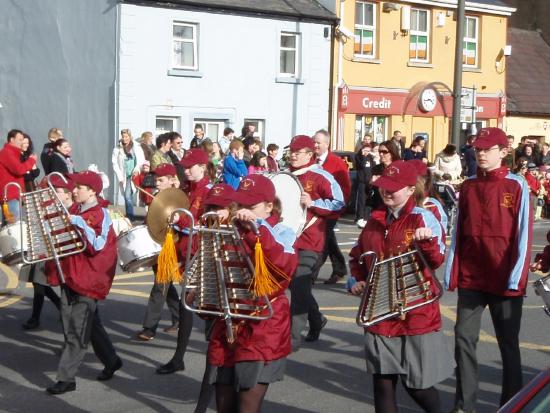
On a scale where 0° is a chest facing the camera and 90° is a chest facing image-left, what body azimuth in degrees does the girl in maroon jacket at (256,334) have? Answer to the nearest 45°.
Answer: approximately 45°

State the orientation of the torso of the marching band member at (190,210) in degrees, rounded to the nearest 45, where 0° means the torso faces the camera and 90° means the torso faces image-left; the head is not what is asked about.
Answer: approximately 45°

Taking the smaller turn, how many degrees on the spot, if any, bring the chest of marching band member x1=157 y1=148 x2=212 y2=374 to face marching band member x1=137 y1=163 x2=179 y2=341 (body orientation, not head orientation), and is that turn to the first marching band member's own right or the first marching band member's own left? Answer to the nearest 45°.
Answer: approximately 135° to the first marching band member's own right

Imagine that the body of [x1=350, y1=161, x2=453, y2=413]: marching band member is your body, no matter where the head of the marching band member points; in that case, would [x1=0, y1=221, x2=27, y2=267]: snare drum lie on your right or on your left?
on your right

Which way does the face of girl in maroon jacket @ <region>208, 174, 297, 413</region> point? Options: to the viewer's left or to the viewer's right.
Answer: to the viewer's left

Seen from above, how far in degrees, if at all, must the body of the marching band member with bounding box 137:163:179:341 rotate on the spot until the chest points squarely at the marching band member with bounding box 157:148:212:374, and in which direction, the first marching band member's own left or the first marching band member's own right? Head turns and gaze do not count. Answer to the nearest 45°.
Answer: approximately 45° to the first marching band member's own left

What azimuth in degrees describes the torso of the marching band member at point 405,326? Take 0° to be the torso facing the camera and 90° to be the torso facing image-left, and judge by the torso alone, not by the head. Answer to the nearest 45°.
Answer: approximately 45°

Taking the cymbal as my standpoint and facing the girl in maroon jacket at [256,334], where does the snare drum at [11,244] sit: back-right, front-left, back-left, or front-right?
back-right
